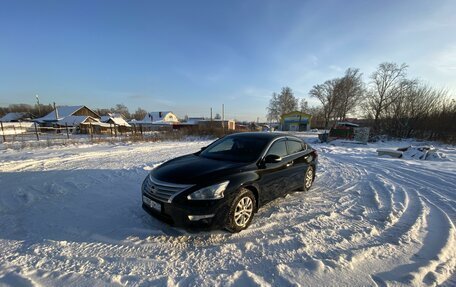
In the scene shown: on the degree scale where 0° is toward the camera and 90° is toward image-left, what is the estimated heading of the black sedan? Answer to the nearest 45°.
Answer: approximately 45°
